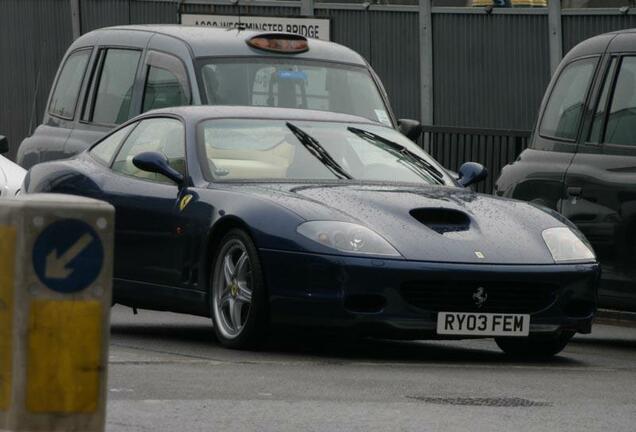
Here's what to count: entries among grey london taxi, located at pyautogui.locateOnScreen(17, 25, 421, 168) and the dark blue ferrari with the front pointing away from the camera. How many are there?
0

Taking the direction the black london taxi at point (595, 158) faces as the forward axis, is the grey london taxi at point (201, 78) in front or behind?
behind

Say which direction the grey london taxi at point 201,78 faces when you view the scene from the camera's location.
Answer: facing the viewer and to the right of the viewer

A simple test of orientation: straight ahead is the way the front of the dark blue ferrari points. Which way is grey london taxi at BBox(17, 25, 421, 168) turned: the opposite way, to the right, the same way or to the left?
the same way

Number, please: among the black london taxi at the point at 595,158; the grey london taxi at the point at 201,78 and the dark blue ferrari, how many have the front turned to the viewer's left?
0

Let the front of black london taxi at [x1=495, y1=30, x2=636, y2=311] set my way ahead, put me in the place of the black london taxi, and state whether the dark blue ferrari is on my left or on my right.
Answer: on my right

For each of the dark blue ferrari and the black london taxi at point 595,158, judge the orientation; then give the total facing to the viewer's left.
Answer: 0

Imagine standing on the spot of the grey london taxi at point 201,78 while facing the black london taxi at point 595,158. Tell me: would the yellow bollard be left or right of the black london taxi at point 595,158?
right

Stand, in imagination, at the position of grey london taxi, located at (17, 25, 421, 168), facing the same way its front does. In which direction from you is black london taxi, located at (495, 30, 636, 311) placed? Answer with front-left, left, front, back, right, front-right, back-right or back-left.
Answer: front

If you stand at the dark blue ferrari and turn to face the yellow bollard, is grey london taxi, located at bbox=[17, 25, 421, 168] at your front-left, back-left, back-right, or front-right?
back-right

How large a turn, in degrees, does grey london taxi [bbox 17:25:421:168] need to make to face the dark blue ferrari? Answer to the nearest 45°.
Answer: approximately 45° to its right

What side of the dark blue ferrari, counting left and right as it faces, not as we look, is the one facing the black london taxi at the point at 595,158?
left
